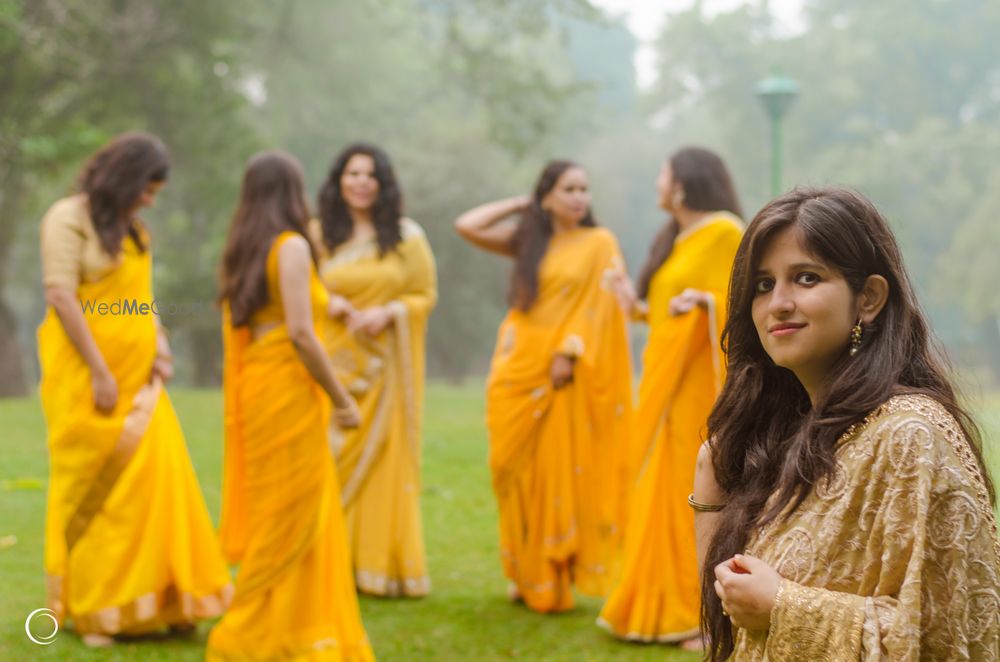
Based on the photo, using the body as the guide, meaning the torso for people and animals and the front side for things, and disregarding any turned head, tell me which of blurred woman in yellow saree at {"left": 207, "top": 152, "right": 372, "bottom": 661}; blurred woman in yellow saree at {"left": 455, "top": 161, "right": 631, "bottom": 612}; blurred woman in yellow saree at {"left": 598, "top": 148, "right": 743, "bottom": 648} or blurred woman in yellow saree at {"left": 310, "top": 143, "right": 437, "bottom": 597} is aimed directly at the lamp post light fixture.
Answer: blurred woman in yellow saree at {"left": 207, "top": 152, "right": 372, "bottom": 661}

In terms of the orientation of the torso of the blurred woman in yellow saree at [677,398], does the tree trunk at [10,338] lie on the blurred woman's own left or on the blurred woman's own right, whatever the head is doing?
on the blurred woman's own right

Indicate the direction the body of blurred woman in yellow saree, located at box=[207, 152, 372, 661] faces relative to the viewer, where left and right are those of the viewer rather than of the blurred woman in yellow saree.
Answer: facing away from the viewer and to the right of the viewer

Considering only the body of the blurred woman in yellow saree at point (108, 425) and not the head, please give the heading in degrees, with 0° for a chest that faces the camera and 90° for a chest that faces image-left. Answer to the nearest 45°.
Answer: approximately 315°

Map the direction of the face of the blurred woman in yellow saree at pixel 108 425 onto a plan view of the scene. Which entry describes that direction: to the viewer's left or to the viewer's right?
to the viewer's right

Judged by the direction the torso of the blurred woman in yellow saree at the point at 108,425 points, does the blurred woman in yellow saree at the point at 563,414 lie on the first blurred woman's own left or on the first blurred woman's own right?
on the first blurred woman's own left

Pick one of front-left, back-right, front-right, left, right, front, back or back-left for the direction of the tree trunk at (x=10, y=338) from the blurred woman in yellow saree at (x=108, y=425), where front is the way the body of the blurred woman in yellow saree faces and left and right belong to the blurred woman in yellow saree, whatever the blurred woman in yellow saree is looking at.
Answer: back-left

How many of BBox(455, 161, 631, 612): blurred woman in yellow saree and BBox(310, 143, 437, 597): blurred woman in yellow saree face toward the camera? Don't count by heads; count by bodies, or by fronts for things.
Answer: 2
